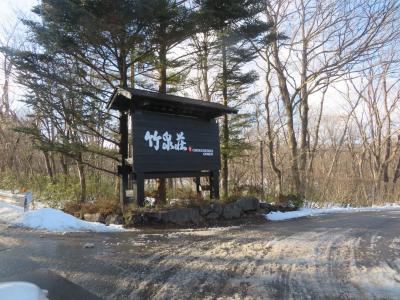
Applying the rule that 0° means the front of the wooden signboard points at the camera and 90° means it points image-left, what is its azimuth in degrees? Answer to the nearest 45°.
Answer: approximately 315°

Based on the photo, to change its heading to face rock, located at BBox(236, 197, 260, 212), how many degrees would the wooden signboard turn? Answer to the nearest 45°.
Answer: approximately 45° to its left

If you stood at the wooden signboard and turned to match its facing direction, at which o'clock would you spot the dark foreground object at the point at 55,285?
The dark foreground object is roughly at 2 o'clock from the wooden signboard.
